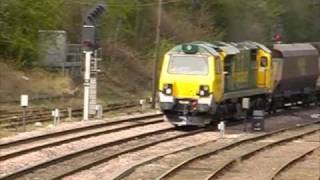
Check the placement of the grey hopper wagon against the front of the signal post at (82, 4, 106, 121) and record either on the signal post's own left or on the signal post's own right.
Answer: on the signal post's own left

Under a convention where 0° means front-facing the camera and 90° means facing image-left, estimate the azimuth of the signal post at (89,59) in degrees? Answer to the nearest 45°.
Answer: approximately 0°

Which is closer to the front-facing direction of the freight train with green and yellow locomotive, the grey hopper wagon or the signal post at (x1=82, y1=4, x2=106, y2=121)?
the signal post

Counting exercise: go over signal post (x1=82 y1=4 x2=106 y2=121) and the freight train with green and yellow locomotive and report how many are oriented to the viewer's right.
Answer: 0

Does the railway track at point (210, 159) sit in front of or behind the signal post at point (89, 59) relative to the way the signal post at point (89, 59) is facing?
in front

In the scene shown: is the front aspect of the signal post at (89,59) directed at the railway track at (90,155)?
yes

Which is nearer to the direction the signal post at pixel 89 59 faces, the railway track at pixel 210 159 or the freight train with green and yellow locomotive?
the railway track

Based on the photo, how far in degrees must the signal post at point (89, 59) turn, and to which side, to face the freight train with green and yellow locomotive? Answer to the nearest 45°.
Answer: approximately 45° to its left
